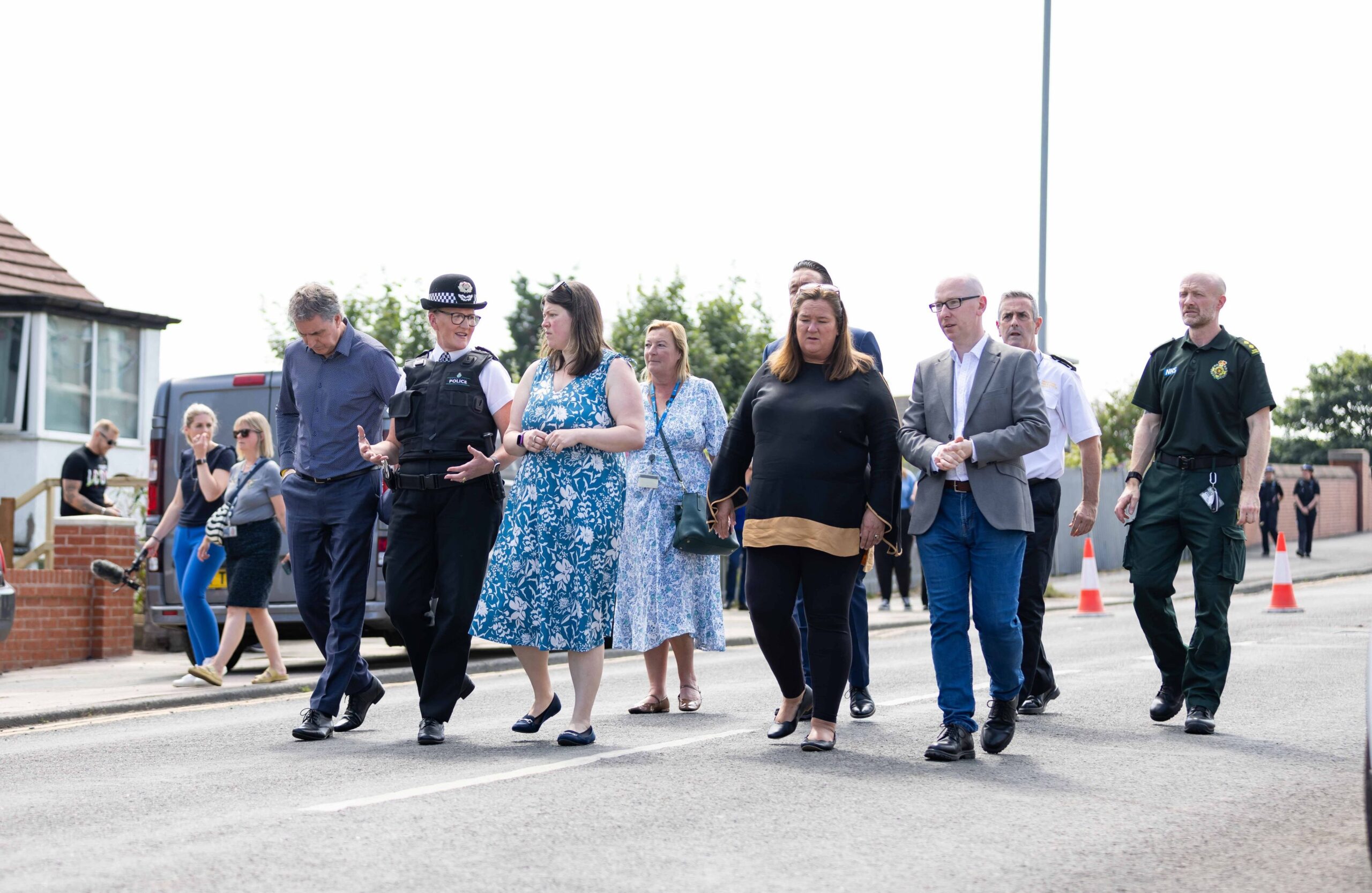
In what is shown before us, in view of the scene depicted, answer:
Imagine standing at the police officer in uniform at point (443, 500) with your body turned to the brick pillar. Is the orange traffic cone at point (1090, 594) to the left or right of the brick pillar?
right

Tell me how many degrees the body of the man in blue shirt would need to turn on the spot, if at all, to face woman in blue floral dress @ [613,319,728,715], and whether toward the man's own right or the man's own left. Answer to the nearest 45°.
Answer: approximately 135° to the man's own left

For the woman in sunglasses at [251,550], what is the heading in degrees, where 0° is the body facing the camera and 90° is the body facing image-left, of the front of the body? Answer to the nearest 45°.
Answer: approximately 45°

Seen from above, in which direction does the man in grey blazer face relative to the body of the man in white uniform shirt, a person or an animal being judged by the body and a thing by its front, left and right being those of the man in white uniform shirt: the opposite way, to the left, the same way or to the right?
the same way

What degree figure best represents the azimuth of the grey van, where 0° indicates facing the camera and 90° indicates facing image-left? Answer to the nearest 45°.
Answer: approximately 180°

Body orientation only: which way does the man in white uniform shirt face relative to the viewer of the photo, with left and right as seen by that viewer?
facing the viewer and to the left of the viewer

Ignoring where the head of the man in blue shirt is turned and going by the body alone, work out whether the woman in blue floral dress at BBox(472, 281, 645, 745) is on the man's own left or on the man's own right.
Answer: on the man's own left

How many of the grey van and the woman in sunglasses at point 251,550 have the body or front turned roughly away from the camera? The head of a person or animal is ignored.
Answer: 1

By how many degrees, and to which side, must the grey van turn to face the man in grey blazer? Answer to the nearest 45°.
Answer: approximately 135° to its right

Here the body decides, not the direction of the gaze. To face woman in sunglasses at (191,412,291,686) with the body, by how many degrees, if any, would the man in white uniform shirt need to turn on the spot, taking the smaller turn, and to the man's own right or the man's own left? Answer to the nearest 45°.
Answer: approximately 45° to the man's own right

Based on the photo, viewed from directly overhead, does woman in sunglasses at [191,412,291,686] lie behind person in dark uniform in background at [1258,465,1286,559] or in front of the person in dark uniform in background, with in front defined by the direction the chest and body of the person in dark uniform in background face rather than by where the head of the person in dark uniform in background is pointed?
in front

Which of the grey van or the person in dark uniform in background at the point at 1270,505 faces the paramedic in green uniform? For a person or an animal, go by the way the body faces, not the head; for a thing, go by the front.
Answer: the person in dark uniform in background

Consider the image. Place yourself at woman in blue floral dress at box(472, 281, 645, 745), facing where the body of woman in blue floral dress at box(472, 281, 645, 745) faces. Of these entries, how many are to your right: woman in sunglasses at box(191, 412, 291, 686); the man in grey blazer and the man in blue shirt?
2

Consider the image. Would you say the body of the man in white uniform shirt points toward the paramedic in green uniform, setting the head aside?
no

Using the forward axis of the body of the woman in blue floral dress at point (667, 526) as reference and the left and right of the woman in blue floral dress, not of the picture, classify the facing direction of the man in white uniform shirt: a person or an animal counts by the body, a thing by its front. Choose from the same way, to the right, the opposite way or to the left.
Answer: the same way

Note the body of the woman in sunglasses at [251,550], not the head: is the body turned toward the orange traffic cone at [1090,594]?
no

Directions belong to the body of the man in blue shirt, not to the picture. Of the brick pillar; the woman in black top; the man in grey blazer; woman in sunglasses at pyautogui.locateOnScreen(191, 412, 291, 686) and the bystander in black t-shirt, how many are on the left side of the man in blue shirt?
2

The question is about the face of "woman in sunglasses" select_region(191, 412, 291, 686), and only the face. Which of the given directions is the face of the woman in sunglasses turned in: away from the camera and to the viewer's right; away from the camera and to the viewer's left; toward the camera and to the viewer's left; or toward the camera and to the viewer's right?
toward the camera and to the viewer's left

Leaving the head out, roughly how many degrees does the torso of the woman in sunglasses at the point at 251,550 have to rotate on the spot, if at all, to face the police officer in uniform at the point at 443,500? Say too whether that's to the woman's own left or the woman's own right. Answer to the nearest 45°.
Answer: approximately 45° to the woman's own left

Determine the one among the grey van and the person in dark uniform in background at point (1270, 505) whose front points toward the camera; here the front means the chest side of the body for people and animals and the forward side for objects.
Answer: the person in dark uniform in background

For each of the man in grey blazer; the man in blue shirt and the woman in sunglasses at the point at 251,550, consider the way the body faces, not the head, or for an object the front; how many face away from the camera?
0

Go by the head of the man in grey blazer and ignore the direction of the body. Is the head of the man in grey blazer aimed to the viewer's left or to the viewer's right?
to the viewer's left
